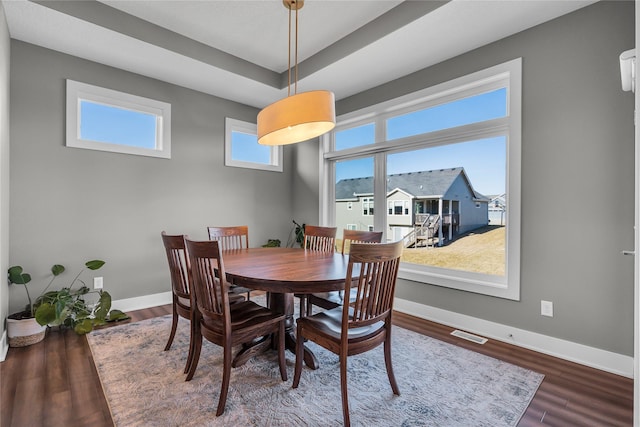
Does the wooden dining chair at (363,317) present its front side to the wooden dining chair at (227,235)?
yes

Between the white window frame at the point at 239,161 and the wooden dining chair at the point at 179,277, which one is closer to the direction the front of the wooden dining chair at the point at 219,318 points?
the white window frame

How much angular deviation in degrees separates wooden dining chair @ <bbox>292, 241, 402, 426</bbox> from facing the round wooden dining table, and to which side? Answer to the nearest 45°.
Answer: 0° — it already faces it

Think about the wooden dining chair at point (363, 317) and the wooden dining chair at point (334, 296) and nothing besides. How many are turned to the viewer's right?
0

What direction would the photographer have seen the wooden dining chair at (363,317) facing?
facing away from the viewer and to the left of the viewer

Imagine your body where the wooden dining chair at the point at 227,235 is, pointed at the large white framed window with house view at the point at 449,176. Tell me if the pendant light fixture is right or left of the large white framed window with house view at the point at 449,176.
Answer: right

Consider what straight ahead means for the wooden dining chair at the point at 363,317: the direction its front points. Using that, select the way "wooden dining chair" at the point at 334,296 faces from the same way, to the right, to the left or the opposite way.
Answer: to the left

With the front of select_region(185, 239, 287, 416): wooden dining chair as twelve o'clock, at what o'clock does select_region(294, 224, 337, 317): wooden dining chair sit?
select_region(294, 224, 337, 317): wooden dining chair is roughly at 12 o'clock from select_region(185, 239, 287, 416): wooden dining chair.

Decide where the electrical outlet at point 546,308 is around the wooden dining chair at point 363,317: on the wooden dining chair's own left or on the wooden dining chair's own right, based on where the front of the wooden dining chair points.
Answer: on the wooden dining chair's own right

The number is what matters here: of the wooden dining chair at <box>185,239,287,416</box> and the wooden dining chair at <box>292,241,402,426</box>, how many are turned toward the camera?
0

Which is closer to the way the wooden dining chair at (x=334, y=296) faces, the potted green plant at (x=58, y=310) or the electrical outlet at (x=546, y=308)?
the potted green plant

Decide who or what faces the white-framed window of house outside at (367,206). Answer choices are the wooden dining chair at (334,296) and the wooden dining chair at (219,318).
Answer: the wooden dining chair at (219,318)

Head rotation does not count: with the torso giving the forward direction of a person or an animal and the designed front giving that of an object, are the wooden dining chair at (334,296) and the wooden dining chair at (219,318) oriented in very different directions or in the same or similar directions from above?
very different directions

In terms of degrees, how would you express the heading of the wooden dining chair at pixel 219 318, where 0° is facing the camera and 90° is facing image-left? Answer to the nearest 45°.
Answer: approximately 225°

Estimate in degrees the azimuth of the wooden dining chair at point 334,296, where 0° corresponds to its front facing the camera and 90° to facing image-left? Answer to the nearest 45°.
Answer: approximately 45°
